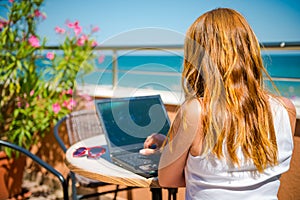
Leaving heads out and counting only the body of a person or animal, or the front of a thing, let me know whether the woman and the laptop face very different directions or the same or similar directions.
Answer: very different directions

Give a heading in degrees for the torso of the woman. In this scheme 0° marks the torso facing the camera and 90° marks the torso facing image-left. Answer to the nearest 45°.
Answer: approximately 135°

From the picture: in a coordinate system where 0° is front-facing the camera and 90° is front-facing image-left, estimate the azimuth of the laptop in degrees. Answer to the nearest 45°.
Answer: approximately 315°

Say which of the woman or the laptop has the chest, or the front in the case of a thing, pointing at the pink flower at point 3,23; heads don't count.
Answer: the woman

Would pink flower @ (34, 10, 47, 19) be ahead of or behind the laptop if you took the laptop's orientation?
behind

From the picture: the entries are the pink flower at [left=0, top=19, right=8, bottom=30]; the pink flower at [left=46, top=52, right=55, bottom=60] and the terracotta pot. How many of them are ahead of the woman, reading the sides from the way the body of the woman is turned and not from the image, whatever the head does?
3

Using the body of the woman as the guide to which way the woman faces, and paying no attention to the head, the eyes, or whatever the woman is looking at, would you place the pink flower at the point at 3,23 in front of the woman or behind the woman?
in front

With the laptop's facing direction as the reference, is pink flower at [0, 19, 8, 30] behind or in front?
behind

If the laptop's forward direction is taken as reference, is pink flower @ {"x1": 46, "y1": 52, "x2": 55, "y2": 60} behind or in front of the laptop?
behind

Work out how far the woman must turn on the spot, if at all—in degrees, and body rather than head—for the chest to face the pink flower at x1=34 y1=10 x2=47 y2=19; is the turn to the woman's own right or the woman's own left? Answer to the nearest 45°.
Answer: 0° — they already face it

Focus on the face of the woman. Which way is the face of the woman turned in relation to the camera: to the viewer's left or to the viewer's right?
to the viewer's left

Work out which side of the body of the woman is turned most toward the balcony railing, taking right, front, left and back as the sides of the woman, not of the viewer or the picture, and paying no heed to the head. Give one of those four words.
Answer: front
